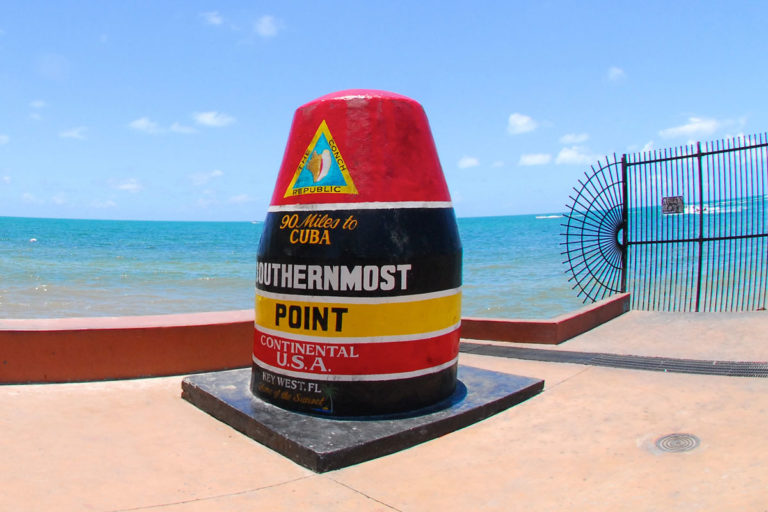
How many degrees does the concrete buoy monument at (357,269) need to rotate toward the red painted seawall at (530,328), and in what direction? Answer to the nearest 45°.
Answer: approximately 180°

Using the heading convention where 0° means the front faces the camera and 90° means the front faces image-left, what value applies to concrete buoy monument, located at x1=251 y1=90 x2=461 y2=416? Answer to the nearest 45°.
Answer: approximately 45°

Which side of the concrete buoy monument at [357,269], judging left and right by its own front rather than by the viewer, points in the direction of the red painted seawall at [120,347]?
right
